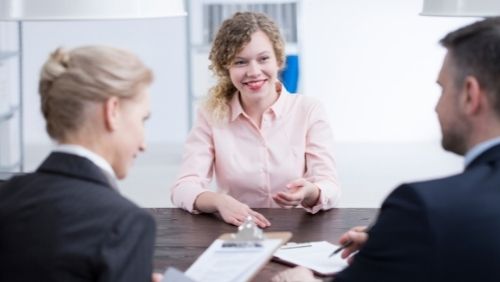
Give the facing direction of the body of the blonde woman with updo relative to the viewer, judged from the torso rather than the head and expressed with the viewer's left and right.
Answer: facing away from the viewer and to the right of the viewer

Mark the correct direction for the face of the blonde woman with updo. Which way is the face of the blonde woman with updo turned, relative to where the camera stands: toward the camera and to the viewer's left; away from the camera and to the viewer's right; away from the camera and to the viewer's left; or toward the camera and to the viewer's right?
away from the camera and to the viewer's right

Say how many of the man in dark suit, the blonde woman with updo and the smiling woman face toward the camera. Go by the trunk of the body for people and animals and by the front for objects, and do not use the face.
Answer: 1

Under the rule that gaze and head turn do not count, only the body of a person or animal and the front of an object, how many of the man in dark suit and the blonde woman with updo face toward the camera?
0

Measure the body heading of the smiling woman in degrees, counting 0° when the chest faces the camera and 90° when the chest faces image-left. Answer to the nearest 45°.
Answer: approximately 0°

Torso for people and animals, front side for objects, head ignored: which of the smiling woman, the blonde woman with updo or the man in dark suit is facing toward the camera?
the smiling woman

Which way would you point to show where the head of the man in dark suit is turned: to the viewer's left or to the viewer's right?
to the viewer's left

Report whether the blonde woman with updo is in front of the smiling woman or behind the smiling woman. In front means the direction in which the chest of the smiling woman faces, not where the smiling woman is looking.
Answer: in front

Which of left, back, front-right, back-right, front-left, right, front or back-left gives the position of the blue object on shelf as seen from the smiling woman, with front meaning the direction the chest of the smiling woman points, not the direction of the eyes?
back
